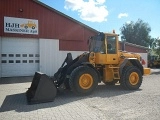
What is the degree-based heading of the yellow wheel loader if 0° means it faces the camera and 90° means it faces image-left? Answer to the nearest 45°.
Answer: approximately 45°
